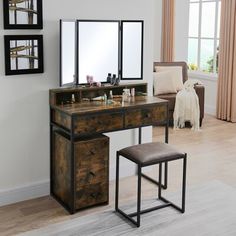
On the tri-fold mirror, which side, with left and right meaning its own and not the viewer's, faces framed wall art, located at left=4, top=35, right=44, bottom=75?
right

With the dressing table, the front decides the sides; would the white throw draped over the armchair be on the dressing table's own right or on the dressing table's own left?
on the dressing table's own left
